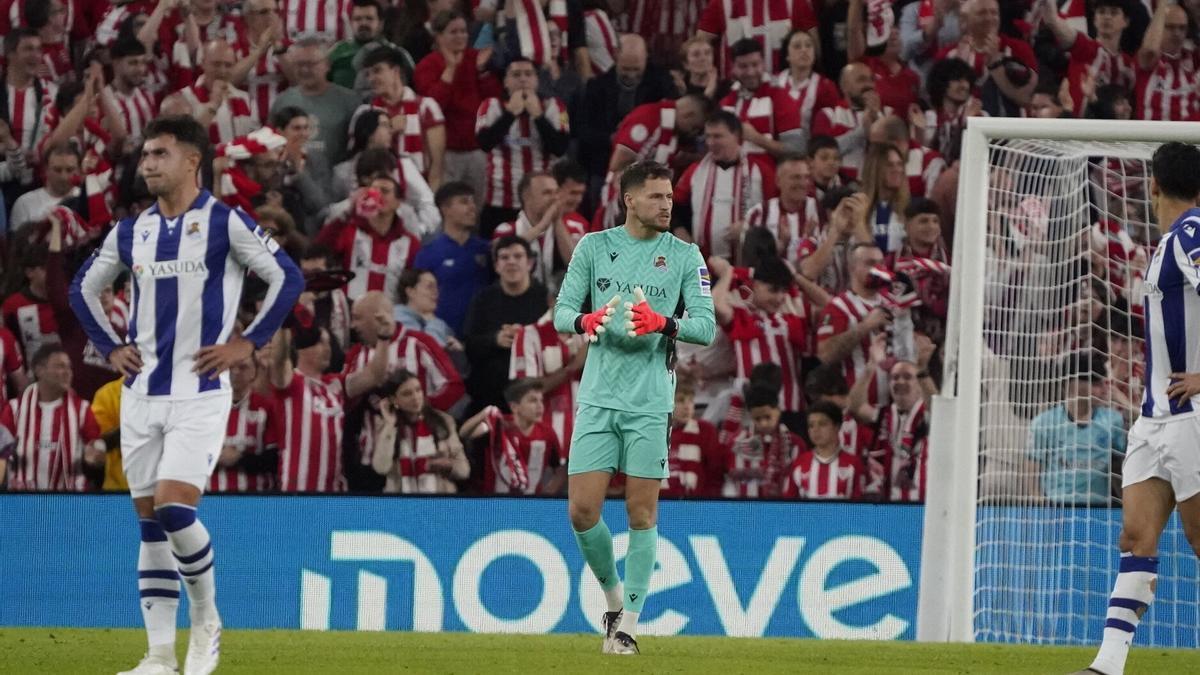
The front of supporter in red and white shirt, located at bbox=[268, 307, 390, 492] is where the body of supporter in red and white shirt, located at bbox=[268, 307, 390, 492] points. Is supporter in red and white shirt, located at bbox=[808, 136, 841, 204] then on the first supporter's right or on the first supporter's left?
on the first supporter's left

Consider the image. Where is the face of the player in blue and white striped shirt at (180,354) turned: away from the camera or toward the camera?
toward the camera

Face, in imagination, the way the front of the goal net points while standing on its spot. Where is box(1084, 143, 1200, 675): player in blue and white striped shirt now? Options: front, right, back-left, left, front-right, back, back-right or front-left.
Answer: front

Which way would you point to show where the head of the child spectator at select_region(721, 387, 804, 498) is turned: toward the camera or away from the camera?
toward the camera

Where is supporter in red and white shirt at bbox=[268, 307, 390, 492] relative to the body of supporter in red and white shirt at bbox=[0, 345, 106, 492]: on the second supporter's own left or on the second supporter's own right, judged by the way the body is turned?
on the second supporter's own left

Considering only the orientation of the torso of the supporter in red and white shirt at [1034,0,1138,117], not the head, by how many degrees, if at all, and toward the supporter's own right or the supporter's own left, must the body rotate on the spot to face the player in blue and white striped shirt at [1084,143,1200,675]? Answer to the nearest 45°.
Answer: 0° — they already face them

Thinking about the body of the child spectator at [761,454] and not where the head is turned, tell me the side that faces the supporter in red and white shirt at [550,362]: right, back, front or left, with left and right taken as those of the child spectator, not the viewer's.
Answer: right

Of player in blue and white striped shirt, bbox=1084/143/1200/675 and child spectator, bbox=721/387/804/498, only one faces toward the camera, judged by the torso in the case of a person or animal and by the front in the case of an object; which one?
the child spectator

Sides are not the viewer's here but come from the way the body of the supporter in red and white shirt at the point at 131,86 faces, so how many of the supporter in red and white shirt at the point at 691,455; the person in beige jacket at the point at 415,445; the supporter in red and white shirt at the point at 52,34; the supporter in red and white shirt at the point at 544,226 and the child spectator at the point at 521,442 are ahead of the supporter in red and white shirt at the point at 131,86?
4

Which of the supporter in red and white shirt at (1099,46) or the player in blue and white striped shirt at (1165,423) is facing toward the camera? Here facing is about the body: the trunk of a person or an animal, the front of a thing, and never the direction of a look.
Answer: the supporter in red and white shirt

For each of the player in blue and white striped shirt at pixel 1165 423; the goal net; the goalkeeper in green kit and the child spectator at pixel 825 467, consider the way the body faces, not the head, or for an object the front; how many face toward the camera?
3

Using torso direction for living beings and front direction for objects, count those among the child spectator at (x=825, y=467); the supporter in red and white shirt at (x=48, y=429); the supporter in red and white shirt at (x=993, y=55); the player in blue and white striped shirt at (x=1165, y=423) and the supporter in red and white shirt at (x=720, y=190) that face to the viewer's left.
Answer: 1

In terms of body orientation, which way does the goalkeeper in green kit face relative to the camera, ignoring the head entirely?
toward the camera

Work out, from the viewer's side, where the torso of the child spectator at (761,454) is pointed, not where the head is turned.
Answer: toward the camera
